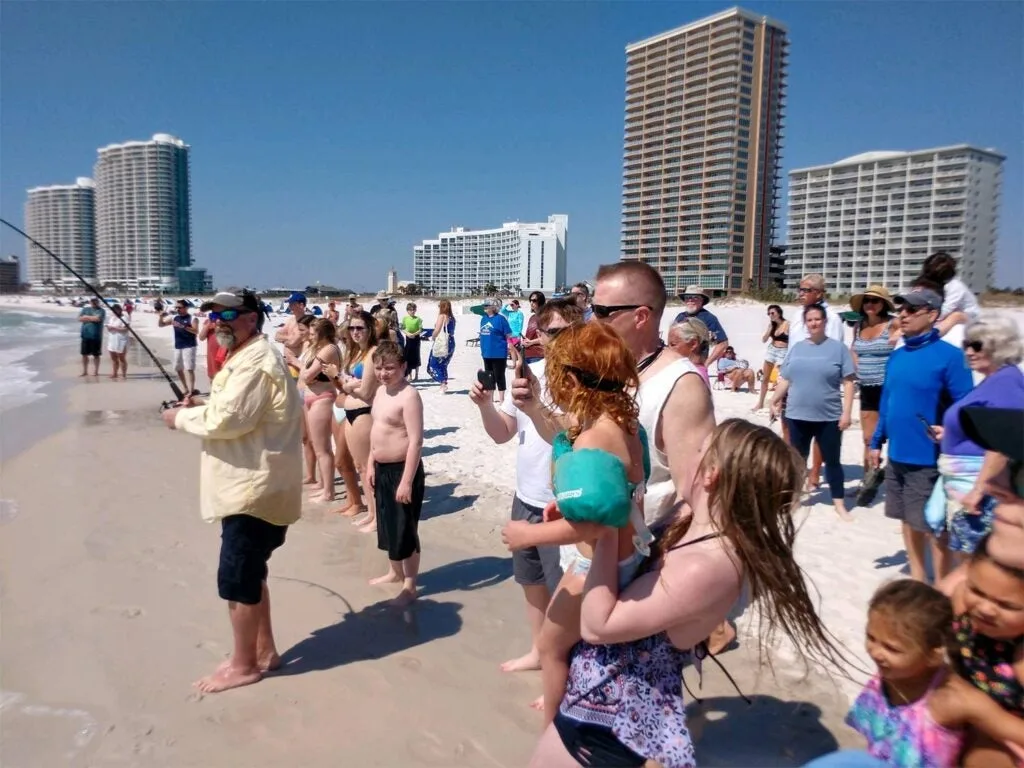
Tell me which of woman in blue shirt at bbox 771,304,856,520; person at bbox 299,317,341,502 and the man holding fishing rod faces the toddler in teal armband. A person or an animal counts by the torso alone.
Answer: the woman in blue shirt

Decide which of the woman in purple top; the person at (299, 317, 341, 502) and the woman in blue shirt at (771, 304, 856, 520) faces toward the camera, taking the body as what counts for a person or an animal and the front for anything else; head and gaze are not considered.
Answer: the woman in blue shirt

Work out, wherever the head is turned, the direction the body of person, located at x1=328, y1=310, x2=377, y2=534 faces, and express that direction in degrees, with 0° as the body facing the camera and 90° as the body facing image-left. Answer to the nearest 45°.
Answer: approximately 45°

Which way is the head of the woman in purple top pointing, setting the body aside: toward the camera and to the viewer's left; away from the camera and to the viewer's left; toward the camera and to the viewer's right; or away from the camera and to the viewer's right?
toward the camera and to the viewer's left

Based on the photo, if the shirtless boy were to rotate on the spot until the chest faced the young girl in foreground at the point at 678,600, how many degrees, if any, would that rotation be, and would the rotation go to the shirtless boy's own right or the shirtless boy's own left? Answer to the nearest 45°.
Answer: approximately 45° to the shirtless boy's own left

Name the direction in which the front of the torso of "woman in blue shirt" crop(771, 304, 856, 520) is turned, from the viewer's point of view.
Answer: toward the camera

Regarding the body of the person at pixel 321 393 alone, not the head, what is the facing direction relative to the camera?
to the viewer's left

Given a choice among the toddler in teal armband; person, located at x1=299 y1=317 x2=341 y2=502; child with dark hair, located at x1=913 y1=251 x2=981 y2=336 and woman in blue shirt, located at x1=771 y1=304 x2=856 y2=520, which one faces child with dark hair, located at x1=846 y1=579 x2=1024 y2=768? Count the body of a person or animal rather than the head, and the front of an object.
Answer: the woman in blue shirt

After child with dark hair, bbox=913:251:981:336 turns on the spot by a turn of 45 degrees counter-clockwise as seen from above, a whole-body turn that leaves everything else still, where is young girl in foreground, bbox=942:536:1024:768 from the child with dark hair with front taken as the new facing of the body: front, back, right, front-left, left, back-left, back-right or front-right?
front-left

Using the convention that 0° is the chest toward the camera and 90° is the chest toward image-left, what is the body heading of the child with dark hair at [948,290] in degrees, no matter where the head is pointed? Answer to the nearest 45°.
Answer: approximately 90°

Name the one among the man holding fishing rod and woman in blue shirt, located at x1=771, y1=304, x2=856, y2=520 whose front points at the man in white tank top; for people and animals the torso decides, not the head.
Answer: the woman in blue shirt

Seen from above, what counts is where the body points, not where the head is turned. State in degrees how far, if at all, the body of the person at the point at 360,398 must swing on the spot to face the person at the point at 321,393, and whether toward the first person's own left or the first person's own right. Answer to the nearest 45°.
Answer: approximately 90° to the first person's own right

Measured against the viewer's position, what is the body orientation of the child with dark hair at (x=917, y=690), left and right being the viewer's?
facing the viewer and to the left of the viewer

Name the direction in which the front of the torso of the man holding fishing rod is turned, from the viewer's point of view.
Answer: to the viewer's left

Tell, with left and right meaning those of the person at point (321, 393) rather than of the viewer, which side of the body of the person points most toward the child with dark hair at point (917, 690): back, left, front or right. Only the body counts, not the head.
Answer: left

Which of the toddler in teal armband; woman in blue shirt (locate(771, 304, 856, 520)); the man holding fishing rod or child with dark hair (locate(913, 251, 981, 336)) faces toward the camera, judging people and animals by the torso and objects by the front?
the woman in blue shirt

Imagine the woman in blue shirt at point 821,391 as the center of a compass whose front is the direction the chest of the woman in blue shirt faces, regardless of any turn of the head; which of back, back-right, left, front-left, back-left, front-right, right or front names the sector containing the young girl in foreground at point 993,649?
front

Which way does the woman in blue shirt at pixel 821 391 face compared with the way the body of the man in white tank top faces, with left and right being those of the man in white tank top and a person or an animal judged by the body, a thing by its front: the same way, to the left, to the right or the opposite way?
to the left
